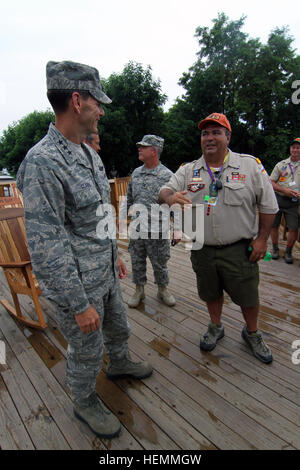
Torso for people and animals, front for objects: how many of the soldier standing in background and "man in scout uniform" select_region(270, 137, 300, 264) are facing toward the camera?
2

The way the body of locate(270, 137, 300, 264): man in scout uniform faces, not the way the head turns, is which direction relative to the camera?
toward the camera

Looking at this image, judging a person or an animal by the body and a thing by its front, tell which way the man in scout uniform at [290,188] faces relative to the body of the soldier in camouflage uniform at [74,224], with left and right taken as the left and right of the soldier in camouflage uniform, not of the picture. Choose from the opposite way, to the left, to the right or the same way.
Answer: to the right

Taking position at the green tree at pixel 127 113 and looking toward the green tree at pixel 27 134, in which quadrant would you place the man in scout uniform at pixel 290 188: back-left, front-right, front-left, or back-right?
back-left

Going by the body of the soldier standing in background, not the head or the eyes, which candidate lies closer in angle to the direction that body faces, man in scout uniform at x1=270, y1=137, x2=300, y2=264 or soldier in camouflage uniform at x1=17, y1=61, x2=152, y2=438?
the soldier in camouflage uniform

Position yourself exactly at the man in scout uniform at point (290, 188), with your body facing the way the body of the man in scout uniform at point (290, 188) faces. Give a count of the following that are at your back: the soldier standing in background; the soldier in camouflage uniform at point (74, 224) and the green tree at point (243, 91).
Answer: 1

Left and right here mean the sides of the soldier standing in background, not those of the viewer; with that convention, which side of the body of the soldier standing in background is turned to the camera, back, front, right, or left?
front

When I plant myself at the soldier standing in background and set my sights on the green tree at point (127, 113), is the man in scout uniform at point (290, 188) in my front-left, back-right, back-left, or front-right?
front-right

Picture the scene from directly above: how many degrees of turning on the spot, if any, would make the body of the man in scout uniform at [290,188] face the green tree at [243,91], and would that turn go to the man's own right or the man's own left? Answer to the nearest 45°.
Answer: approximately 180°

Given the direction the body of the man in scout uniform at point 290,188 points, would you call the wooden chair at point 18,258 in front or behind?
in front

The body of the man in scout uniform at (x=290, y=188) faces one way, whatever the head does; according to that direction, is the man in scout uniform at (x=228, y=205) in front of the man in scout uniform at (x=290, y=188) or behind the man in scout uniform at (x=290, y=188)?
in front

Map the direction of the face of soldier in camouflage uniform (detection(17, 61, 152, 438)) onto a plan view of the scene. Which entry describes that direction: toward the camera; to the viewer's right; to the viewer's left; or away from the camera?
to the viewer's right

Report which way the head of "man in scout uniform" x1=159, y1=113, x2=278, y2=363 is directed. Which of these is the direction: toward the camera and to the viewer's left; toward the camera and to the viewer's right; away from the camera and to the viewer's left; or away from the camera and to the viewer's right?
toward the camera and to the viewer's left

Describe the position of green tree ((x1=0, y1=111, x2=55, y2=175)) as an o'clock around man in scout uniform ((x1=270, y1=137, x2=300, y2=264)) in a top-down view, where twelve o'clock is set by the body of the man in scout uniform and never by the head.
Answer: The green tree is roughly at 4 o'clock from the man in scout uniform.

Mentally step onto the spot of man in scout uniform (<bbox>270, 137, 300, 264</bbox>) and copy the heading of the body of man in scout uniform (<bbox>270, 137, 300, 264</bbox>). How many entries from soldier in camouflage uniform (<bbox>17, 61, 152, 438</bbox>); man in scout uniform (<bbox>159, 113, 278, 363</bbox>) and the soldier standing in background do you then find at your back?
0
